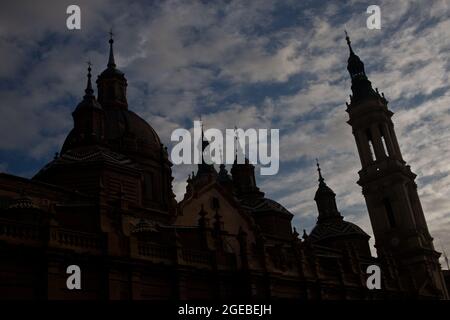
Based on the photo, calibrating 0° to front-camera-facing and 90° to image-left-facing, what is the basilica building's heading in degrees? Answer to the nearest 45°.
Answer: approximately 315°
